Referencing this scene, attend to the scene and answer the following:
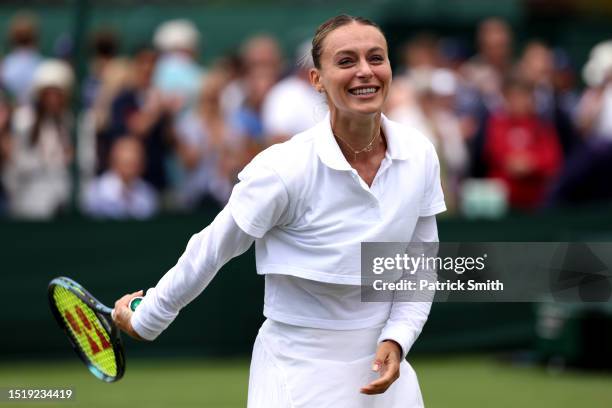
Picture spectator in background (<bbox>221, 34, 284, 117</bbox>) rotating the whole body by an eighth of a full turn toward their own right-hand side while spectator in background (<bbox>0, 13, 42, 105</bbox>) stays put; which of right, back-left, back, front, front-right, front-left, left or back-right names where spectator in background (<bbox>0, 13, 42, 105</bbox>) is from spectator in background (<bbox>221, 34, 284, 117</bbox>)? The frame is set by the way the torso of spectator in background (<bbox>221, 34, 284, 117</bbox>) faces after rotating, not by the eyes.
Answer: front-right

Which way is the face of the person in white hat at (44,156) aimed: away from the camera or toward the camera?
toward the camera

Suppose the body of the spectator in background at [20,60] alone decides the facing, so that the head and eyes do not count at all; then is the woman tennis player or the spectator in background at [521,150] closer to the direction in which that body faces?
the woman tennis player

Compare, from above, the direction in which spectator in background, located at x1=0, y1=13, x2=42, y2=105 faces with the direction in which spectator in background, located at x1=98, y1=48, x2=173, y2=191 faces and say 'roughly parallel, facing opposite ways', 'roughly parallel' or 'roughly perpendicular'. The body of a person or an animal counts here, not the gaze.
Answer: roughly parallel

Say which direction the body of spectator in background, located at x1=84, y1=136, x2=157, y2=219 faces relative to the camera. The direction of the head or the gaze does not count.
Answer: toward the camera

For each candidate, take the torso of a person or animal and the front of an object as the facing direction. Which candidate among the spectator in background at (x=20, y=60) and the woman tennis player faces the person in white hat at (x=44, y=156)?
the spectator in background

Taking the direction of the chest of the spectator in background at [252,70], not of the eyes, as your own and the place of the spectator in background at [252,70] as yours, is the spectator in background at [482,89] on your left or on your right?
on your left

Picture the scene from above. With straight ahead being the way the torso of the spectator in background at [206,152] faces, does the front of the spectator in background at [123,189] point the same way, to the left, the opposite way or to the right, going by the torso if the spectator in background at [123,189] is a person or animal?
the same way

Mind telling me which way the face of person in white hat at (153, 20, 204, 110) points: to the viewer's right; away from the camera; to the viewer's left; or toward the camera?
toward the camera

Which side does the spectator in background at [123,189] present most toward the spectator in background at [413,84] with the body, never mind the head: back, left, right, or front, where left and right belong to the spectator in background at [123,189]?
left

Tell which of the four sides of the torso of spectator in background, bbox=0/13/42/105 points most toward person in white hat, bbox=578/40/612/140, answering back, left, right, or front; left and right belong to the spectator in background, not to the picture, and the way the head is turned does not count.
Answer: left

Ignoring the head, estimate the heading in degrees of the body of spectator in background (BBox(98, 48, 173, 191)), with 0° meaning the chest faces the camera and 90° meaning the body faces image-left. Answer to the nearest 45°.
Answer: approximately 0°

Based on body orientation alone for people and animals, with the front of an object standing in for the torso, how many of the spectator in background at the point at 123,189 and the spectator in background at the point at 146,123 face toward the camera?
2

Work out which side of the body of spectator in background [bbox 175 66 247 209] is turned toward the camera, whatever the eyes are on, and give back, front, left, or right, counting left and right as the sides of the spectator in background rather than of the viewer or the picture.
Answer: front
